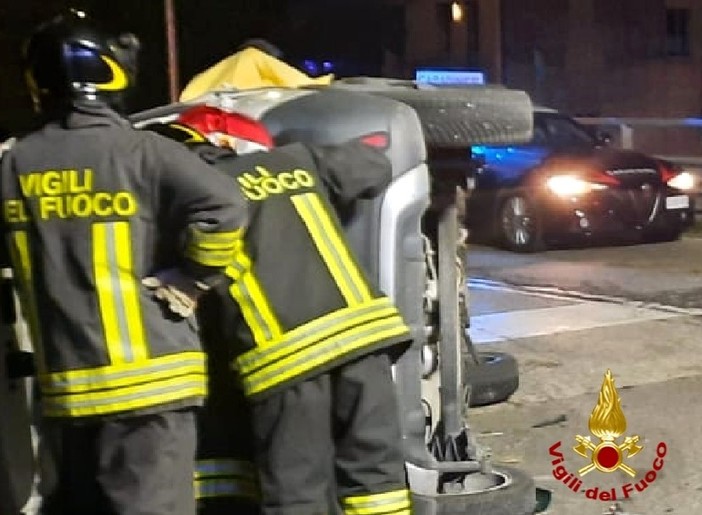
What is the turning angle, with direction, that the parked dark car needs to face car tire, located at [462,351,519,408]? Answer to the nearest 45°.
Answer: approximately 45° to its right

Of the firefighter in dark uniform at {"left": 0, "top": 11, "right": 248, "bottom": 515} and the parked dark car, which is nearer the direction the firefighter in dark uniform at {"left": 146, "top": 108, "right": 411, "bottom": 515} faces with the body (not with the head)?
the parked dark car

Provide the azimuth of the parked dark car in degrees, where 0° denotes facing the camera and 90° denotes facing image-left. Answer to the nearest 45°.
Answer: approximately 315°

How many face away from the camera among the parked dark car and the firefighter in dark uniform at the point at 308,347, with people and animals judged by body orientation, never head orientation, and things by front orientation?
1

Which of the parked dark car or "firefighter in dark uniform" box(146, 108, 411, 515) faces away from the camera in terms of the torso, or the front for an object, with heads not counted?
the firefighter in dark uniform

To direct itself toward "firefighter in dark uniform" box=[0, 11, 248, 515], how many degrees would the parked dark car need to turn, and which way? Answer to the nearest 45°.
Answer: approximately 45° to its right

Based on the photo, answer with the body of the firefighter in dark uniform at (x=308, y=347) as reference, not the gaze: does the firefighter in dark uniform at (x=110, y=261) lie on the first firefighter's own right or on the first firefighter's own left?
on the first firefighter's own left

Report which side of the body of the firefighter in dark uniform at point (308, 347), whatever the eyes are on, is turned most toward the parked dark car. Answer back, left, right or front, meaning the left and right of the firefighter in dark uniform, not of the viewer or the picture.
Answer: front

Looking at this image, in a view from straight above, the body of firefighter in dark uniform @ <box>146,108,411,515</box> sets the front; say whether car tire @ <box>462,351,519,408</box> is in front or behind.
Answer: in front

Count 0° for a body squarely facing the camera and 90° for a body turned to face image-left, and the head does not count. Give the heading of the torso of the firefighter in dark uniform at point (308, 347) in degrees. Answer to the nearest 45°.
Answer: approximately 180°

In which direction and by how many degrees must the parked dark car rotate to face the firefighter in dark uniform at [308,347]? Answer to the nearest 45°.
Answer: approximately 45° to its right
